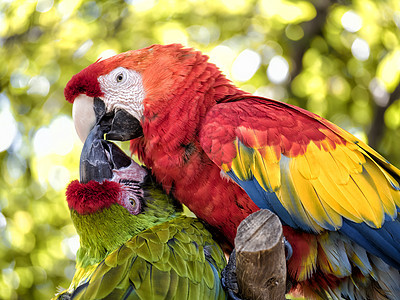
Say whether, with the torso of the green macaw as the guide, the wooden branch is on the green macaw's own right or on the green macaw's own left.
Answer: on the green macaw's own right

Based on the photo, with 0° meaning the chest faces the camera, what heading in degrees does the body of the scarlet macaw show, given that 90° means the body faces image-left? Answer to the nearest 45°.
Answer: approximately 90°
